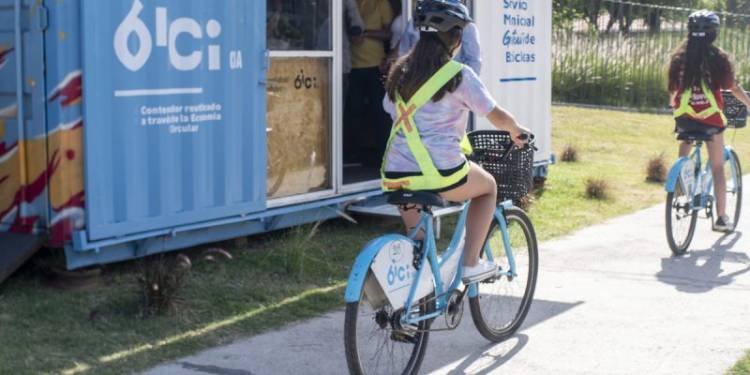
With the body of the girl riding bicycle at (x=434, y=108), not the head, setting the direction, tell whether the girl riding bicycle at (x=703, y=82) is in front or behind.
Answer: in front

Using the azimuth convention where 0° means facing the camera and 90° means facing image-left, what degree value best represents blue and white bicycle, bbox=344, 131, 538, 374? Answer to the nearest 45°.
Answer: approximately 225°

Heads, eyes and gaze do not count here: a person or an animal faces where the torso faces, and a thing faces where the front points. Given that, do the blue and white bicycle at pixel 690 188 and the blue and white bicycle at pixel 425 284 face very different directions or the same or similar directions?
same or similar directions

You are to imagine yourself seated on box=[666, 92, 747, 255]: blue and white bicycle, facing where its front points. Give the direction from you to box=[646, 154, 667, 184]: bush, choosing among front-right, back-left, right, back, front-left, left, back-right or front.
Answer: front-left

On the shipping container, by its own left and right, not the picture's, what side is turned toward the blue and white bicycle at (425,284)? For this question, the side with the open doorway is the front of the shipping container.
front

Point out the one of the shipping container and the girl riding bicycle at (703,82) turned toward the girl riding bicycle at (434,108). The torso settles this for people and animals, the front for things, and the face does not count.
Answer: the shipping container

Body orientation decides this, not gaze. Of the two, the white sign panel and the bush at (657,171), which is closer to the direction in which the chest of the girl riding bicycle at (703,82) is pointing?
the bush

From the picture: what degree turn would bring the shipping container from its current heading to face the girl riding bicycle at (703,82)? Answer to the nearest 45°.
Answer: approximately 45° to its left

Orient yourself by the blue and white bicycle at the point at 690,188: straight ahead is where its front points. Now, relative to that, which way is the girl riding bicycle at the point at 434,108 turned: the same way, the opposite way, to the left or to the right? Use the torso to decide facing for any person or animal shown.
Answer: the same way

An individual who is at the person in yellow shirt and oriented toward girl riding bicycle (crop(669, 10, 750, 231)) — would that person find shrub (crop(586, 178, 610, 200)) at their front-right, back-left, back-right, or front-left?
front-left

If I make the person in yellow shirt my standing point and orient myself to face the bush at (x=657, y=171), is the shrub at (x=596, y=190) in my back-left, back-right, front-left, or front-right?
front-right

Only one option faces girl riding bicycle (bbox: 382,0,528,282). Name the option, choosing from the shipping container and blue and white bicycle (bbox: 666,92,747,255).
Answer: the shipping container

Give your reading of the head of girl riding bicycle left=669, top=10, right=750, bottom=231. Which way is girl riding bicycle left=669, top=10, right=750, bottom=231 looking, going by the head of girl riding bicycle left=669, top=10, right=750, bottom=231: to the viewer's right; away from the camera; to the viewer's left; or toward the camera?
away from the camera

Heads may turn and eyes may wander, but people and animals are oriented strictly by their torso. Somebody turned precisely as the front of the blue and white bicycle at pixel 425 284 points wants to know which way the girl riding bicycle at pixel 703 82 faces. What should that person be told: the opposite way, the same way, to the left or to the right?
the same way
